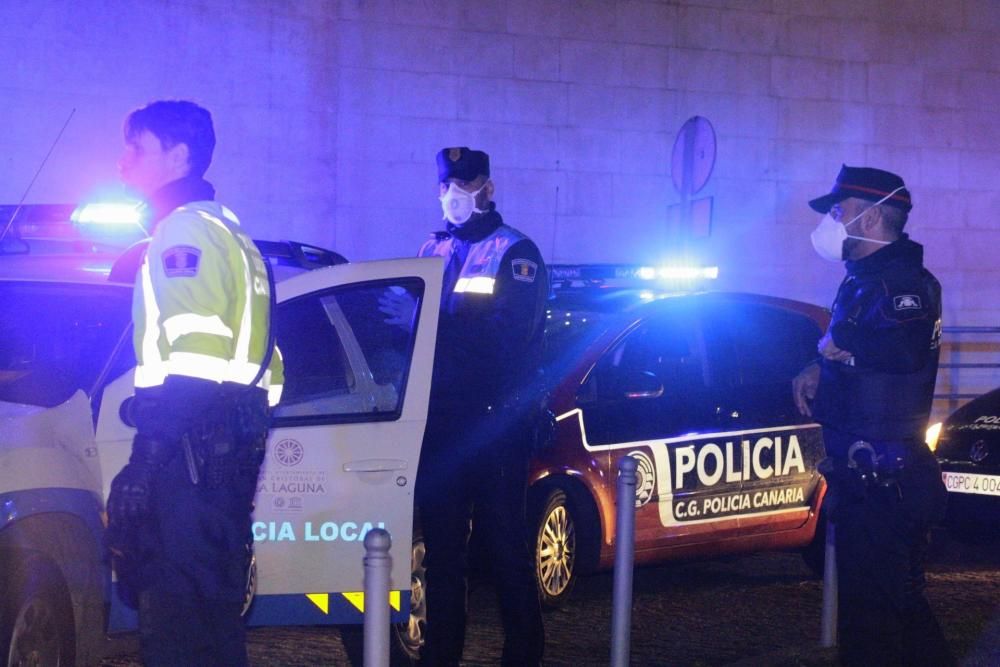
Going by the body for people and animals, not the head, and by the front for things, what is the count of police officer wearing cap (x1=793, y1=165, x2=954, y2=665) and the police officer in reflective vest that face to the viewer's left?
2

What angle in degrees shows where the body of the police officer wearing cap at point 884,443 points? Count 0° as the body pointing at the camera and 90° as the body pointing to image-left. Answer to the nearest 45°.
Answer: approximately 90°

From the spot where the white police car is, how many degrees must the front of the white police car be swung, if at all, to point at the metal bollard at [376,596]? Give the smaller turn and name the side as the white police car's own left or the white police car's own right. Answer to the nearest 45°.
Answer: approximately 45° to the white police car's own left

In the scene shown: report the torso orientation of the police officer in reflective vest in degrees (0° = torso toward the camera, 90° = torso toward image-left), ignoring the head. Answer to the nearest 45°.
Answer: approximately 90°

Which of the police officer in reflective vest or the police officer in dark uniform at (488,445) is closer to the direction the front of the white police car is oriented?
the police officer in reflective vest

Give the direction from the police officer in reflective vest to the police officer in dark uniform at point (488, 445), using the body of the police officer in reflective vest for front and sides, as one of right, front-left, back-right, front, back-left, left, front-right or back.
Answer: back-right

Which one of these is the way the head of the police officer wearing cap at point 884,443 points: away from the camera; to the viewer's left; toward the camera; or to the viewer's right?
to the viewer's left

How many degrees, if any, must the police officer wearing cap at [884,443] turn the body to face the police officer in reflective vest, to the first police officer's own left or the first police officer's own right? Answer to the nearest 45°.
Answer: approximately 45° to the first police officer's own left
